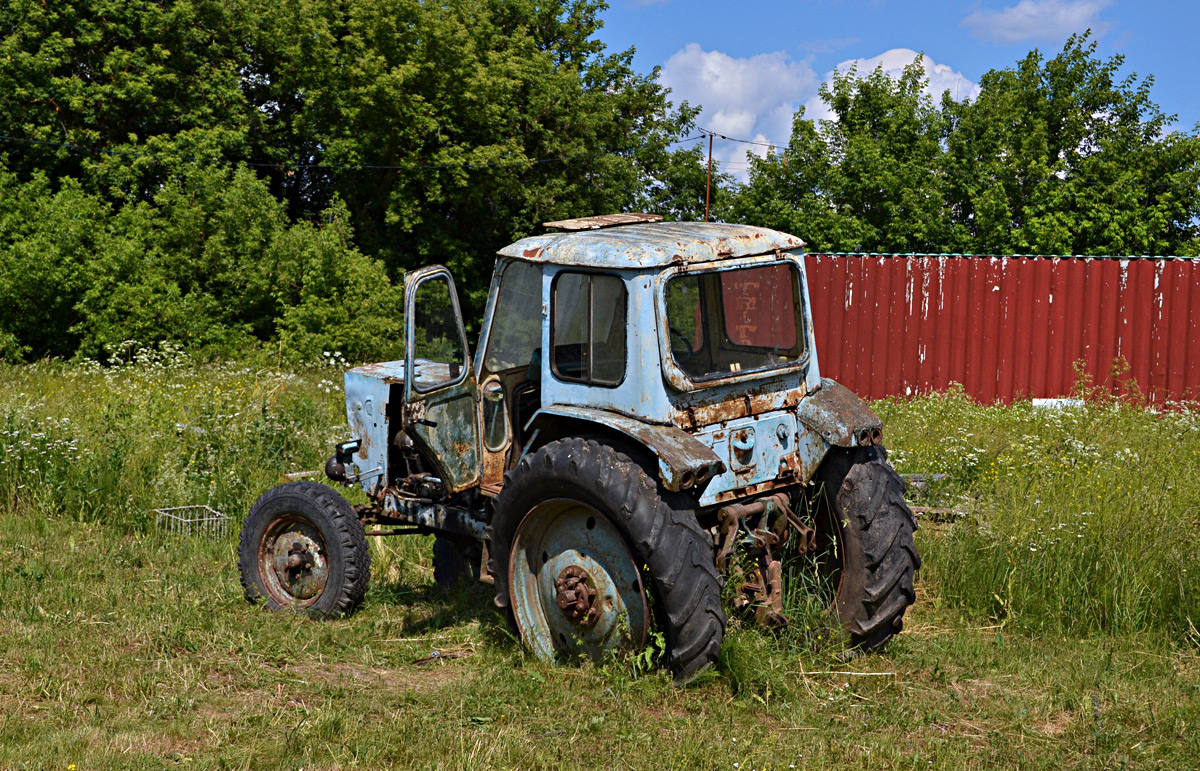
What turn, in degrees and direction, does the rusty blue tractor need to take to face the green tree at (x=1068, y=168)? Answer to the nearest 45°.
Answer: approximately 90° to its right

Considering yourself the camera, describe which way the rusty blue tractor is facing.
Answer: facing away from the viewer and to the left of the viewer

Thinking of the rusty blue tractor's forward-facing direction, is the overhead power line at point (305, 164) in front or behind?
in front

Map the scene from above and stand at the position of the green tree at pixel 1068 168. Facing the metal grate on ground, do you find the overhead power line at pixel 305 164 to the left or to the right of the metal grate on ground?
right

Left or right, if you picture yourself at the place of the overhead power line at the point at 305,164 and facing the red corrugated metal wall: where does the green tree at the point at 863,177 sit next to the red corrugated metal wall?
left

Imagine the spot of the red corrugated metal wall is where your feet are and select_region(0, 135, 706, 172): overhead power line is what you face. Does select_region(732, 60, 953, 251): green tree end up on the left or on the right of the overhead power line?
right

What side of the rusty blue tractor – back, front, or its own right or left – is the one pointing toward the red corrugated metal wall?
right

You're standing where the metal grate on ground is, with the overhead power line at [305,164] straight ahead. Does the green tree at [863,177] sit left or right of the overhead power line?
right

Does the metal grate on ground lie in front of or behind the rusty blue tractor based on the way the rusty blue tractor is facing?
in front

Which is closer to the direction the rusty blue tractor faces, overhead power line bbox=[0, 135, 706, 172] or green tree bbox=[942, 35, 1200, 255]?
the overhead power line
